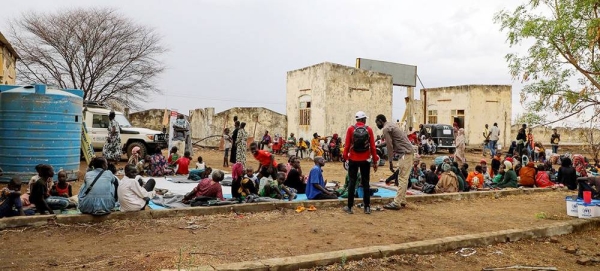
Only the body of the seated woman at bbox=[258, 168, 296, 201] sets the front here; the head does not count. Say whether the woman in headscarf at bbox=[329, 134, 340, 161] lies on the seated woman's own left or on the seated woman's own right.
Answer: on the seated woman's own left

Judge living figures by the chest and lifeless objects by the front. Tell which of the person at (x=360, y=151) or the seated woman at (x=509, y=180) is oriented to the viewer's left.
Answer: the seated woman

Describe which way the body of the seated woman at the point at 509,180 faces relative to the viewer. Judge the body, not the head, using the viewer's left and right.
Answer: facing to the left of the viewer

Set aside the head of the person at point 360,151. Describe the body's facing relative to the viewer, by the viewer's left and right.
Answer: facing away from the viewer
